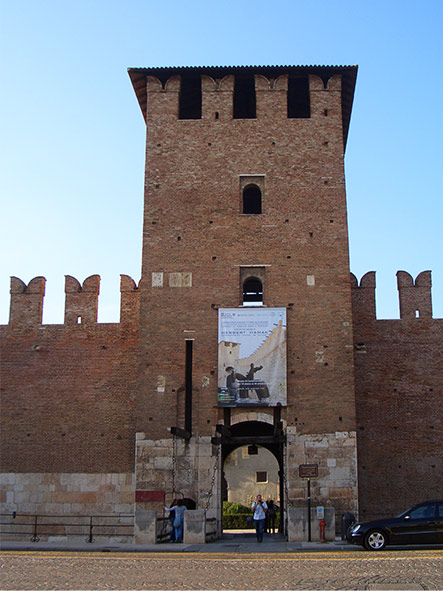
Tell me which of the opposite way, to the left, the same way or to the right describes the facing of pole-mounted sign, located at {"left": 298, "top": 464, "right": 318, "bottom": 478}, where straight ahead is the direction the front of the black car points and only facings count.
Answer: to the left

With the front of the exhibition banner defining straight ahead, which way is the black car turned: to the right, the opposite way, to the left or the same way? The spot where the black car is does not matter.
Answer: to the right

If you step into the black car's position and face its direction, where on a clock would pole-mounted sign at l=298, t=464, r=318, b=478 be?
The pole-mounted sign is roughly at 2 o'clock from the black car.

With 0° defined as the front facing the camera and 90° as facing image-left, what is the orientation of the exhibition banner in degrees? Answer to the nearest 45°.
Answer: approximately 0°

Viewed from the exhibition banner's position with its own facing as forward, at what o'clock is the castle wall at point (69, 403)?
The castle wall is roughly at 4 o'clock from the exhibition banner.

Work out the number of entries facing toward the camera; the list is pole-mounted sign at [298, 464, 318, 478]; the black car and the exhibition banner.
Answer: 2

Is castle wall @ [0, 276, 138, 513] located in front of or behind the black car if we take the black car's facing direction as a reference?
in front

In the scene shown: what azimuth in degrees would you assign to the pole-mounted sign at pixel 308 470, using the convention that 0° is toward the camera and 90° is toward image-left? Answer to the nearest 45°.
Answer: approximately 0°

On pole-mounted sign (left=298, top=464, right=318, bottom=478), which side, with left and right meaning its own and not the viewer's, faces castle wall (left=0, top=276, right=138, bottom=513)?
right

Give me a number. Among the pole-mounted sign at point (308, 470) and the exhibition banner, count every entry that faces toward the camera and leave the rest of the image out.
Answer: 2
